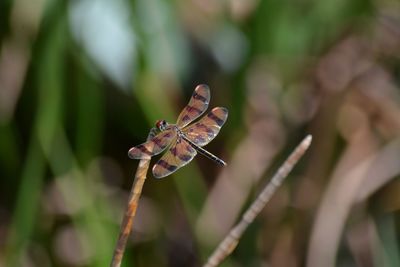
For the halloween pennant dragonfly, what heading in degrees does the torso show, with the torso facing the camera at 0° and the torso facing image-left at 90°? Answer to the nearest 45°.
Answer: approximately 135°
